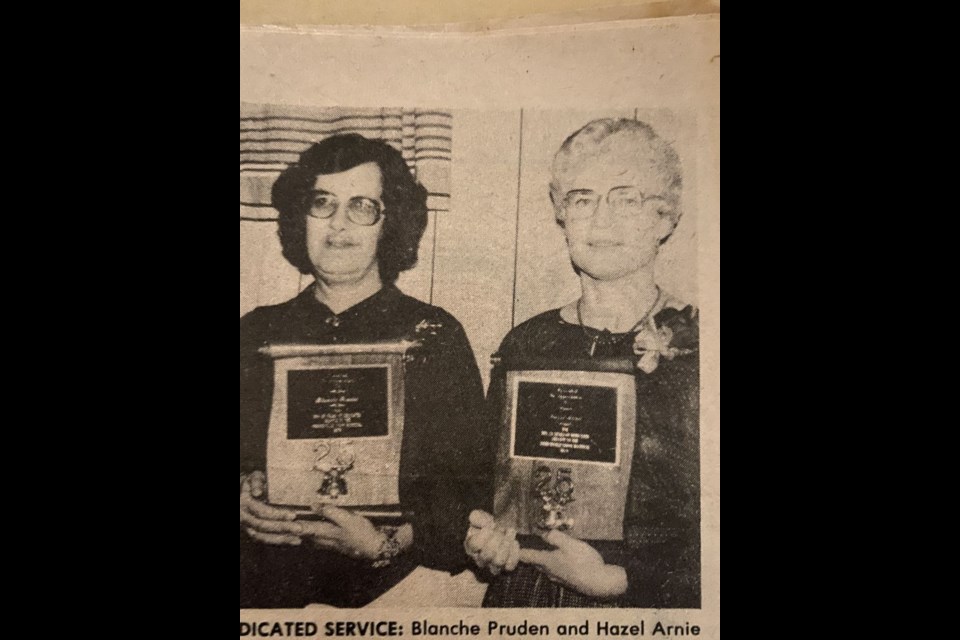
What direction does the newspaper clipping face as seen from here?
toward the camera

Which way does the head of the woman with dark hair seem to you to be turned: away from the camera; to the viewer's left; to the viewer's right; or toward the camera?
toward the camera

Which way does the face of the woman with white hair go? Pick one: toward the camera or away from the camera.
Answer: toward the camera
